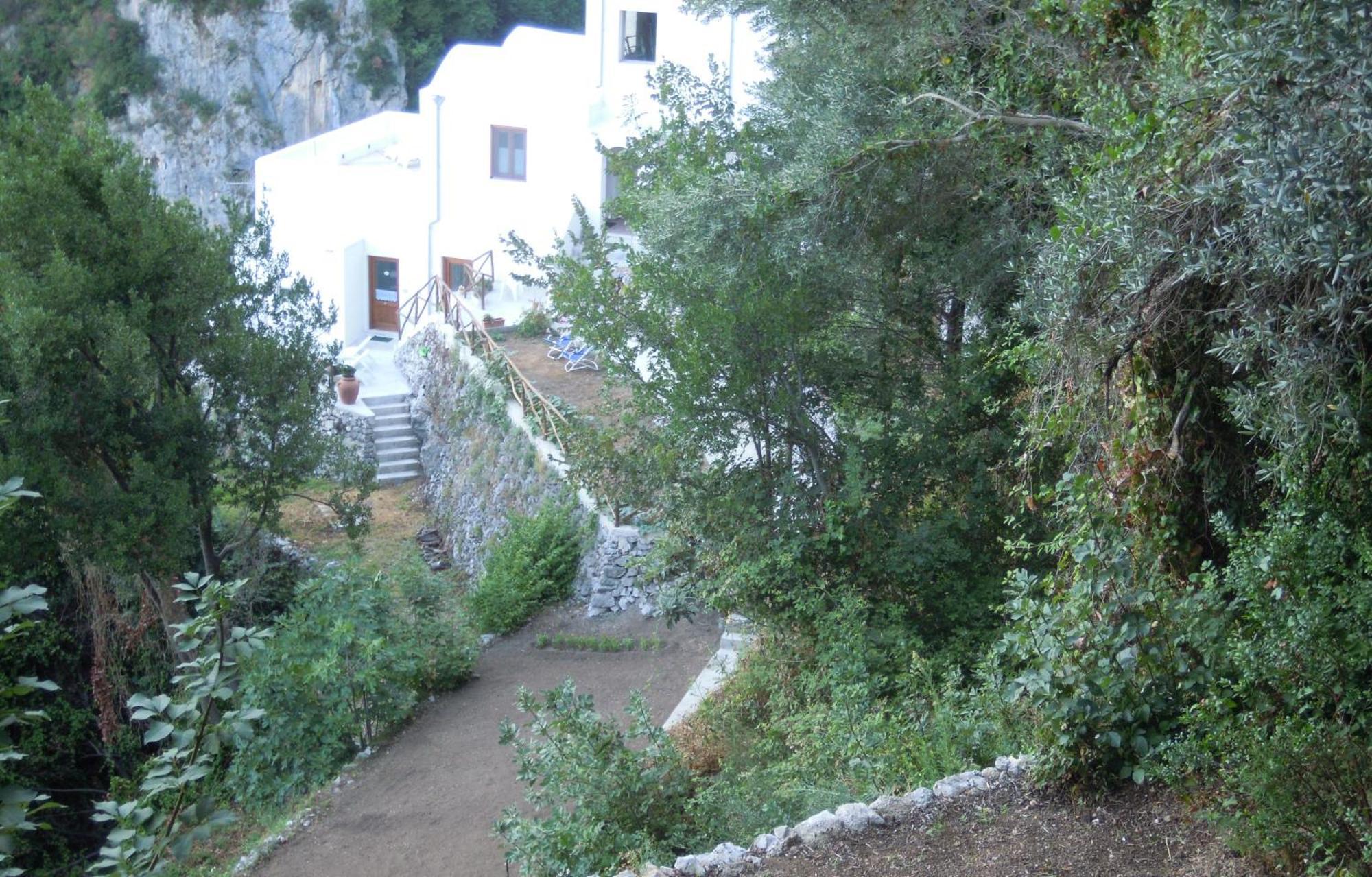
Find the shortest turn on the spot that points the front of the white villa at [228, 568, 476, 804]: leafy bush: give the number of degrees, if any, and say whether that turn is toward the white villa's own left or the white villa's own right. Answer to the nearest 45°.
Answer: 0° — it already faces it

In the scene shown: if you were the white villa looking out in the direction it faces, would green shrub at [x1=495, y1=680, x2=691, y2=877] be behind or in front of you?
in front

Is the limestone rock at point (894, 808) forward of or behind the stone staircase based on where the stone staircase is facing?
forward

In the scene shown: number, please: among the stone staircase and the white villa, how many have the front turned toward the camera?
2

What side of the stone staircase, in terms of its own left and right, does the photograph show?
front

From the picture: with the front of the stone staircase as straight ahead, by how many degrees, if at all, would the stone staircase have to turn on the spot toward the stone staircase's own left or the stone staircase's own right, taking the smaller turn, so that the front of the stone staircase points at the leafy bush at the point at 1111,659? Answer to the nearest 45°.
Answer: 0° — it already faces it

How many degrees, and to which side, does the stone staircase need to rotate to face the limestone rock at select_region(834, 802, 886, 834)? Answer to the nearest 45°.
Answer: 0° — it already faces it

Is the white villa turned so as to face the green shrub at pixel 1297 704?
yes

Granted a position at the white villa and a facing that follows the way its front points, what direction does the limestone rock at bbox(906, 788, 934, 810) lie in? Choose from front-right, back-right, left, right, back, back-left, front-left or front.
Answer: front

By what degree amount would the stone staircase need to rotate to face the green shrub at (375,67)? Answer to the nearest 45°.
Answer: approximately 180°

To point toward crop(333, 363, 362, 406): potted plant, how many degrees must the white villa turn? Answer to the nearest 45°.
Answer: approximately 45° to its right

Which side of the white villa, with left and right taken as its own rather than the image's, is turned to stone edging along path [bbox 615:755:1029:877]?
front

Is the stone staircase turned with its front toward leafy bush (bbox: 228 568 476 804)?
yes

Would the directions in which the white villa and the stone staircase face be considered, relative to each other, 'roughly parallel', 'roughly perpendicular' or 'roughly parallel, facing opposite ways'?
roughly parallel

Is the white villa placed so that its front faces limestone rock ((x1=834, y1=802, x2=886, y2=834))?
yes

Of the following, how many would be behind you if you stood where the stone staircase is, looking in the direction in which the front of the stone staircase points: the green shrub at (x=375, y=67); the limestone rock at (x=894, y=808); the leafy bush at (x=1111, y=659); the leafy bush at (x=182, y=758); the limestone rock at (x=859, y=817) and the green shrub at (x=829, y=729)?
1

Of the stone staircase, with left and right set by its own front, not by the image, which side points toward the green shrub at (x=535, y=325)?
left
